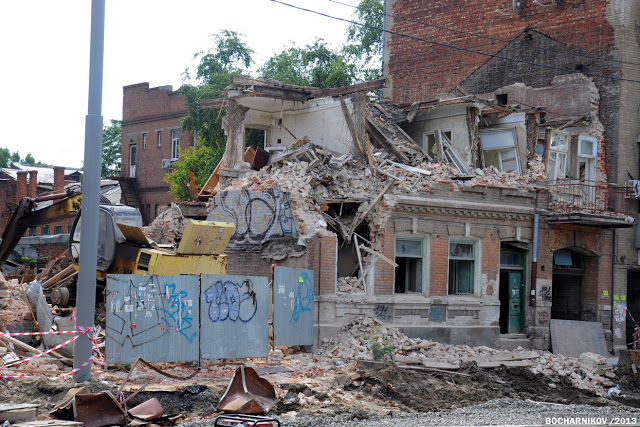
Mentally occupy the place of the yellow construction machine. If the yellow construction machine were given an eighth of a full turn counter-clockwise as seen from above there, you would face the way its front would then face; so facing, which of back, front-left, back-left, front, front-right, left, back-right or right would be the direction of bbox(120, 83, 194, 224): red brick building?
back-right

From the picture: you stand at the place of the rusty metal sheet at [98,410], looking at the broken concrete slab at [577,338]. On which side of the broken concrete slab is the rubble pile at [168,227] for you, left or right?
left

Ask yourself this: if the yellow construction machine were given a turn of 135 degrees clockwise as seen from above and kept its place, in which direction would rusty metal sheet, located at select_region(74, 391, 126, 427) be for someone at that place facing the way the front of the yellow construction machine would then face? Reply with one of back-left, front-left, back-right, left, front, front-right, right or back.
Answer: back-right

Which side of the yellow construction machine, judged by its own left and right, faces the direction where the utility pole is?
left

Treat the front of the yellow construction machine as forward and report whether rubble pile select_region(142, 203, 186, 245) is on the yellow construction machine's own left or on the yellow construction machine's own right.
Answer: on the yellow construction machine's own right

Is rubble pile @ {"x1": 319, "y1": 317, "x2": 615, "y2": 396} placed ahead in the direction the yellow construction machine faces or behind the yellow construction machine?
behind

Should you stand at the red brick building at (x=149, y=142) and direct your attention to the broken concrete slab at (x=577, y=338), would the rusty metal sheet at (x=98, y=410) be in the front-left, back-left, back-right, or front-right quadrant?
front-right

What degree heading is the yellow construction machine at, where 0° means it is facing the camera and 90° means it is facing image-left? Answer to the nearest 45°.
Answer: approximately 90°
